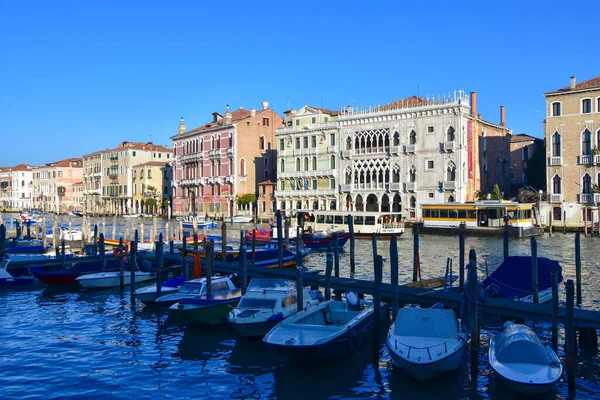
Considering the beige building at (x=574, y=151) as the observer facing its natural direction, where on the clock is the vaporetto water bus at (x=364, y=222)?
The vaporetto water bus is roughly at 2 o'clock from the beige building.

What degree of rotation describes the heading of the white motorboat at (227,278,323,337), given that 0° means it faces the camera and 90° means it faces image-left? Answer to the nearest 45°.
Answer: approximately 45°

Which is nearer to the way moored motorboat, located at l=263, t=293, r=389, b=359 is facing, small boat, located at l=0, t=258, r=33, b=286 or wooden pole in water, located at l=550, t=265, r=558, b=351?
the small boat

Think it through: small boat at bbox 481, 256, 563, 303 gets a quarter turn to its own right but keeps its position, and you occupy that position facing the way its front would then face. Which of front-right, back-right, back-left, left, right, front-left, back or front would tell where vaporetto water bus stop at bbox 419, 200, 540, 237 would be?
front-right

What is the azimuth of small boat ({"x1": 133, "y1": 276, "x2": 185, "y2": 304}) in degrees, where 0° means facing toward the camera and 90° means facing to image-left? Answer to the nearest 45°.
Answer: approximately 45°

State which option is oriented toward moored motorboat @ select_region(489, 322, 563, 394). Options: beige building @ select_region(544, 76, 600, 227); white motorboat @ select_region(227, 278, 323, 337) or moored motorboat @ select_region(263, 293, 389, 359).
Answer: the beige building

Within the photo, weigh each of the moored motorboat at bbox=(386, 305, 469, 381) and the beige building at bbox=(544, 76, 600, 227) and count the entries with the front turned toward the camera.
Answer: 2

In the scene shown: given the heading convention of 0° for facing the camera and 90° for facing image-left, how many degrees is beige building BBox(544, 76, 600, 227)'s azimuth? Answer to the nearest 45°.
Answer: approximately 0°

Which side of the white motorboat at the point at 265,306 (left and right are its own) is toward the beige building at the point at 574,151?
back

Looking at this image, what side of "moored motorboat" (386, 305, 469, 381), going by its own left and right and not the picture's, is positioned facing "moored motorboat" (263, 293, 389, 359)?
right

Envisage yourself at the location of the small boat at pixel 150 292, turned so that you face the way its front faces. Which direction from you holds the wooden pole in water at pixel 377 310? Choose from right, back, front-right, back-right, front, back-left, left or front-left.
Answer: left
